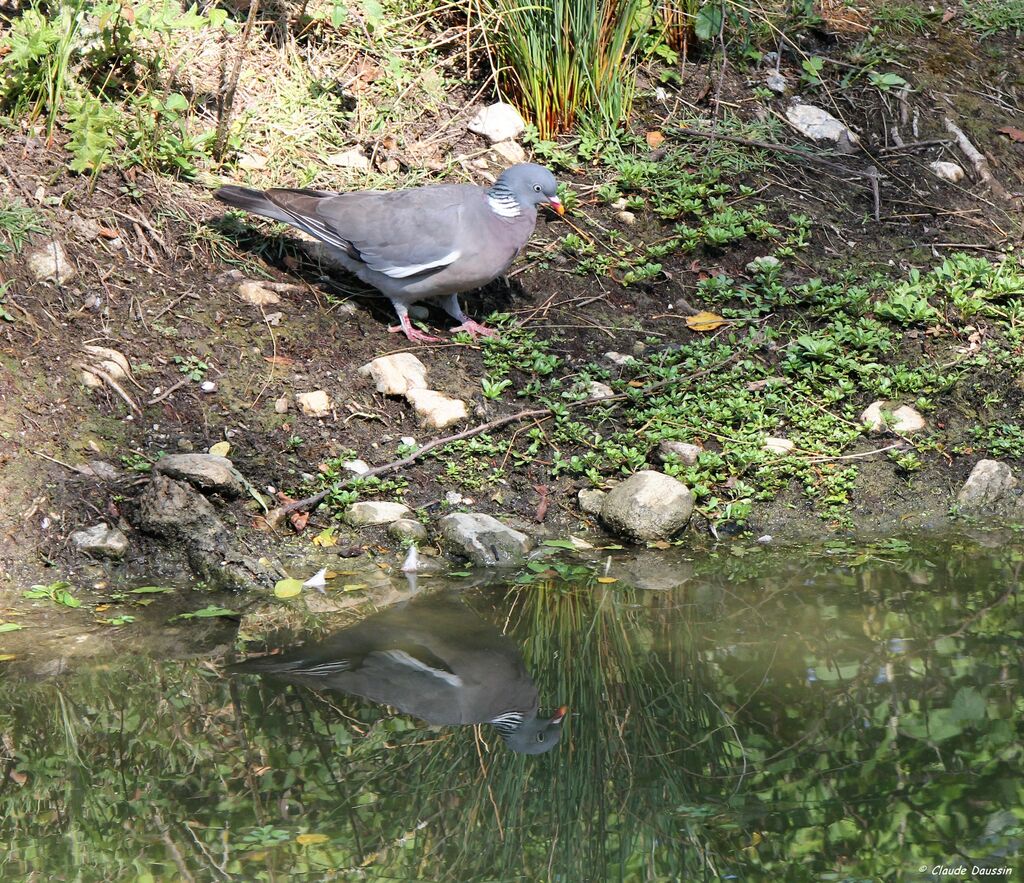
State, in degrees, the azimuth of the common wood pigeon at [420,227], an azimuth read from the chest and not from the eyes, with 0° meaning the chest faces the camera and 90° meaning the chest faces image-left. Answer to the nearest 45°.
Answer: approximately 270°

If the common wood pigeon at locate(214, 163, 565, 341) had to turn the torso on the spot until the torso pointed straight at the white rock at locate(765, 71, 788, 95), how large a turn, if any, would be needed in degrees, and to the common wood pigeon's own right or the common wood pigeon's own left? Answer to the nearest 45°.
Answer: approximately 45° to the common wood pigeon's own left

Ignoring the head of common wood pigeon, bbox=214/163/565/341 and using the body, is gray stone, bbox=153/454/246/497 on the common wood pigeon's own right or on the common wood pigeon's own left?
on the common wood pigeon's own right

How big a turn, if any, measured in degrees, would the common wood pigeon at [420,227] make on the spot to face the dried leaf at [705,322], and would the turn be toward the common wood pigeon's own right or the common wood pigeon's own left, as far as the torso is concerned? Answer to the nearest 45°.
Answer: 0° — it already faces it

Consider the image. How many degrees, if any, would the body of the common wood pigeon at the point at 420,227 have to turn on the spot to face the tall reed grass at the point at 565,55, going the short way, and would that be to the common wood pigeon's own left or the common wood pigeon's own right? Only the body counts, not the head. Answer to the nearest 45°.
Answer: approximately 45° to the common wood pigeon's own left

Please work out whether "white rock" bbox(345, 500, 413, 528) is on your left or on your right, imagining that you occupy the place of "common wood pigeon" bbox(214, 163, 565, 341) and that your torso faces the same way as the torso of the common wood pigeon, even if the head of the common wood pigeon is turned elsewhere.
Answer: on your right

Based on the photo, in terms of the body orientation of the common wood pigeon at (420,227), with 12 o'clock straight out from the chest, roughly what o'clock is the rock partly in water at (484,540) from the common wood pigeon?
The rock partly in water is roughly at 3 o'clock from the common wood pigeon.
